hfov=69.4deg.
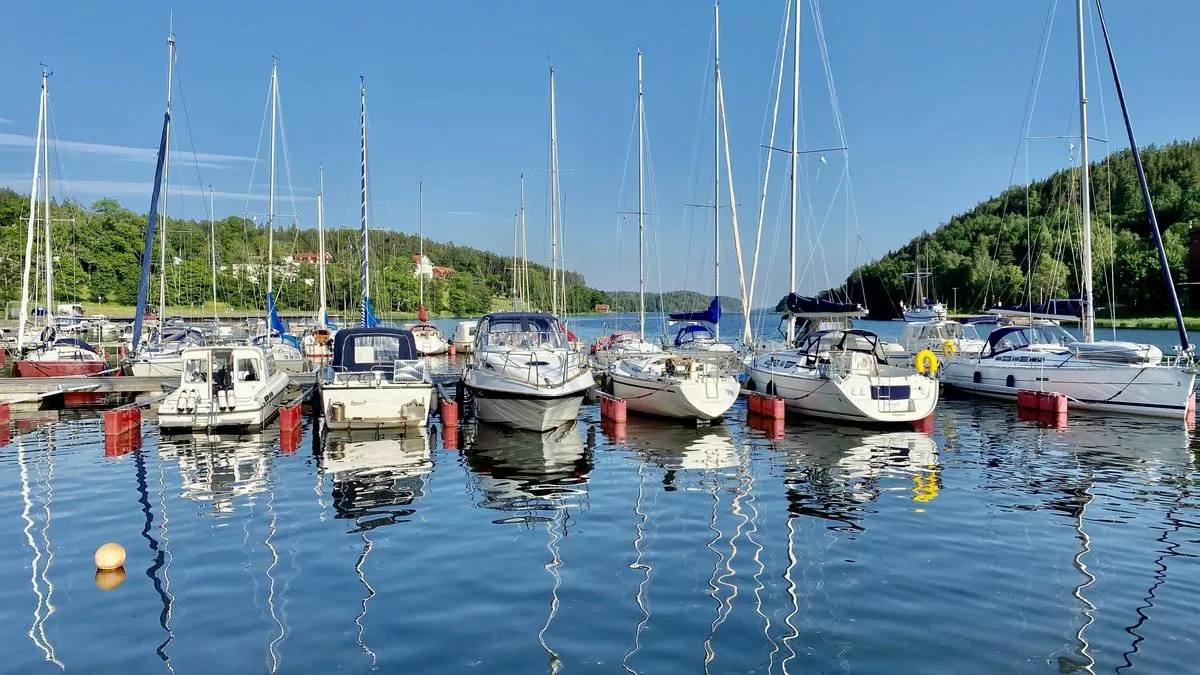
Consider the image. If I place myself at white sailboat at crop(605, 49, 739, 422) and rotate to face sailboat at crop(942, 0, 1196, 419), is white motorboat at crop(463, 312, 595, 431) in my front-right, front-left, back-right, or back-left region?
back-right

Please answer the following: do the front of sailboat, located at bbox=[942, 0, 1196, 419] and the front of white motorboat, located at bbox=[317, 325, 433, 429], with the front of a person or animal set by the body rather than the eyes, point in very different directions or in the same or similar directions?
very different directions

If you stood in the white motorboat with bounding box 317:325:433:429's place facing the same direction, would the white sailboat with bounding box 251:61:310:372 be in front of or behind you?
in front

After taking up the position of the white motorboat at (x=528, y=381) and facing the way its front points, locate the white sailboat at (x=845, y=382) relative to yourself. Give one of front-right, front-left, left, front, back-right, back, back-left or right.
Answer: left

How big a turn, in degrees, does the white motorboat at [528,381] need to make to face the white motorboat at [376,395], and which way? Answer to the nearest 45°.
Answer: approximately 90° to its right

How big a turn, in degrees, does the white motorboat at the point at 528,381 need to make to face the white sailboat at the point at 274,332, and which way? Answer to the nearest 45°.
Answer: approximately 135° to its right

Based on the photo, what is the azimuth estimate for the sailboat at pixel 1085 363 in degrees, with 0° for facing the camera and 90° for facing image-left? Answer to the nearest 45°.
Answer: approximately 315°

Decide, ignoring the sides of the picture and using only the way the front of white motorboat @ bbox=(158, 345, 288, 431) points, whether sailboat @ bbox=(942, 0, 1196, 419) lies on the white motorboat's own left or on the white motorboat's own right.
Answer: on the white motorboat's own right

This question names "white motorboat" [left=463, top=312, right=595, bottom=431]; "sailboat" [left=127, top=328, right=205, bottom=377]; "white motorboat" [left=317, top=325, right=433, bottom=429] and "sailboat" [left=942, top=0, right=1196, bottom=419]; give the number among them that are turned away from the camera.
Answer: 1

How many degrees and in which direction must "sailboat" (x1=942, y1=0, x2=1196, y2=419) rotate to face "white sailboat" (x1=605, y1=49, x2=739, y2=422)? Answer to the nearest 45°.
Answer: approximately 90° to its right

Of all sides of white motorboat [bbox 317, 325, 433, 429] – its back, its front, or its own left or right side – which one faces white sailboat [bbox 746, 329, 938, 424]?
right

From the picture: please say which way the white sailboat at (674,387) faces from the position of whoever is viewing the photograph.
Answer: facing away from the viewer and to the left of the viewer

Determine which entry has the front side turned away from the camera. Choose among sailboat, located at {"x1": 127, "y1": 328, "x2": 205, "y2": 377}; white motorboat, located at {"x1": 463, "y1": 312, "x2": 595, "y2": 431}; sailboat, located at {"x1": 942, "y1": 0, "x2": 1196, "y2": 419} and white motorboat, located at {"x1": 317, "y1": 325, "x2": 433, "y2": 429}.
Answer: white motorboat, located at {"x1": 317, "y1": 325, "x2": 433, "y2": 429}
